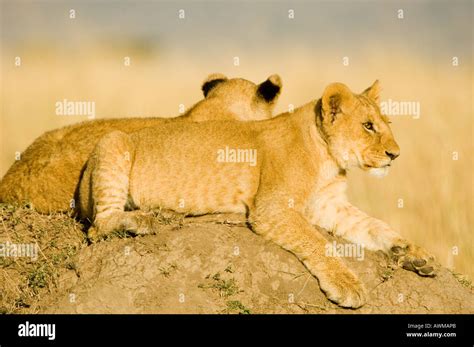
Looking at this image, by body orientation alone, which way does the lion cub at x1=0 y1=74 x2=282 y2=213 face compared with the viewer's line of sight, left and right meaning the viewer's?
facing away from the viewer and to the right of the viewer

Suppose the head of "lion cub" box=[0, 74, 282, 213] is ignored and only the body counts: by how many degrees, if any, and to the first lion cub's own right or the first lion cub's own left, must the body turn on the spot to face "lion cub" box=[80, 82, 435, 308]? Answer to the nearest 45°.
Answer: approximately 90° to the first lion cub's own right

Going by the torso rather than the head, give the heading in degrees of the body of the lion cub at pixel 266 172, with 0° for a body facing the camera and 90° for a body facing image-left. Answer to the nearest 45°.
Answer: approximately 270°

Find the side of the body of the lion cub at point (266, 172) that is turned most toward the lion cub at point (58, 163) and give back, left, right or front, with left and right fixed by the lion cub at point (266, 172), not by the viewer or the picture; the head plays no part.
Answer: back
